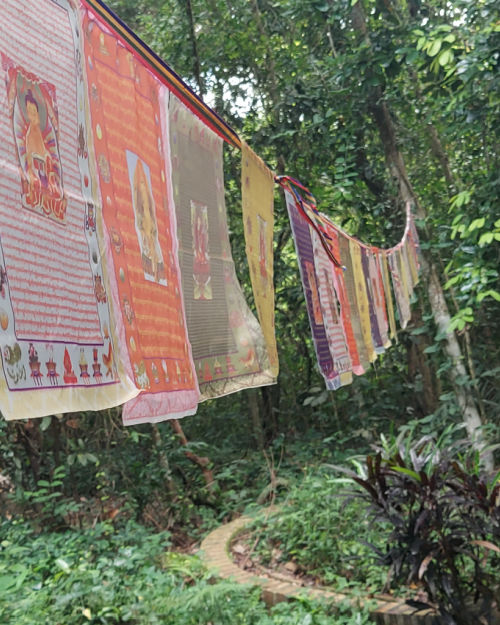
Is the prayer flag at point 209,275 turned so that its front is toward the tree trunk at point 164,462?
no

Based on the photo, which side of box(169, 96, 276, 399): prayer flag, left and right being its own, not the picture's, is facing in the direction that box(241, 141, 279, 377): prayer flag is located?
left

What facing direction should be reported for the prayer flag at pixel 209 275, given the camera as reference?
facing the viewer and to the right of the viewer

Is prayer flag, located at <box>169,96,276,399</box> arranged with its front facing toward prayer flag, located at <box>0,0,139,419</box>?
no

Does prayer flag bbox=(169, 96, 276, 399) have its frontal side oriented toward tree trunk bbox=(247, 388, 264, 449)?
no

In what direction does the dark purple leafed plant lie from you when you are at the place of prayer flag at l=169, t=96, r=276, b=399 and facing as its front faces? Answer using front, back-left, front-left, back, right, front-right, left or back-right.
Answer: left

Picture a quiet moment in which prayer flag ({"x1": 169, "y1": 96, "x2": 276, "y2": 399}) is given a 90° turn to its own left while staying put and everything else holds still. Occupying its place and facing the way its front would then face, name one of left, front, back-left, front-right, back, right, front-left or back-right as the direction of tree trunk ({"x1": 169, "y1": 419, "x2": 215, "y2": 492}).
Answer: front-left
